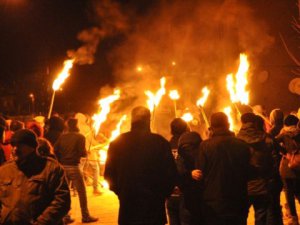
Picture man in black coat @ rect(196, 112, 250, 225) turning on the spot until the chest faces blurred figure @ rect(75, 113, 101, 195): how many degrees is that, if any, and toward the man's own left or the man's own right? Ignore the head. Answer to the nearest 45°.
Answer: approximately 45° to the man's own left

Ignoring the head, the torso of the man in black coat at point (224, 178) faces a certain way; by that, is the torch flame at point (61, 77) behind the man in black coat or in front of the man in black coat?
in front

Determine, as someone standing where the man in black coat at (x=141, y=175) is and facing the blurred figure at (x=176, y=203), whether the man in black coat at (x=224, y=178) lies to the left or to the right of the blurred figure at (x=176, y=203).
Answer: right

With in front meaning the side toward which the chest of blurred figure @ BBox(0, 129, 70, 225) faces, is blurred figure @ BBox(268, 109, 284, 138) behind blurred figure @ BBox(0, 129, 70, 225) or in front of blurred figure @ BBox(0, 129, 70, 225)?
behind

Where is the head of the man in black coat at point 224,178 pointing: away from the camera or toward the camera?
away from the camera

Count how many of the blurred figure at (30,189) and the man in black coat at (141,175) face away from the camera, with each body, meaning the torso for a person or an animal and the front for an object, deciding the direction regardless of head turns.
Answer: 1

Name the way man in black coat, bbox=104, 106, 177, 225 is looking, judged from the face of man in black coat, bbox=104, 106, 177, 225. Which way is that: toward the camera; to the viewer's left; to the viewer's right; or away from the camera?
away from the camera

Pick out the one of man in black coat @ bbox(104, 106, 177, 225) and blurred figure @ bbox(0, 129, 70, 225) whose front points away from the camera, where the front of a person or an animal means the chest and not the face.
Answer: the man in black coat

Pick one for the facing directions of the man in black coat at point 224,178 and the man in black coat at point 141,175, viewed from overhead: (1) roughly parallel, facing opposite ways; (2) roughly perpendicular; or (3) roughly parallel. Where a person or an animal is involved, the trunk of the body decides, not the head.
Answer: roughly parallel

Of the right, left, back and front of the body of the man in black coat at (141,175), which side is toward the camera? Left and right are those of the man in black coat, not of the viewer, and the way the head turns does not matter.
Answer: back

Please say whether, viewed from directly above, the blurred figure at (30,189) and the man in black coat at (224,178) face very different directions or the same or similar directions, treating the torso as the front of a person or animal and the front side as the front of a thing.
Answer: very different directions

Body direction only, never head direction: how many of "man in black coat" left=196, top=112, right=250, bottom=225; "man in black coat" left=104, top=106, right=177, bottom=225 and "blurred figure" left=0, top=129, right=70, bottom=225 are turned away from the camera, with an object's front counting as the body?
2

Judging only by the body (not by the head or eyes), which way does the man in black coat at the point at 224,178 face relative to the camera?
away from the camera

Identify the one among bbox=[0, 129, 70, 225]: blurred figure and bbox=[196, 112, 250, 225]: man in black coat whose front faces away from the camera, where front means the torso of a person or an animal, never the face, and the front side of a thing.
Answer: the man in black coat
